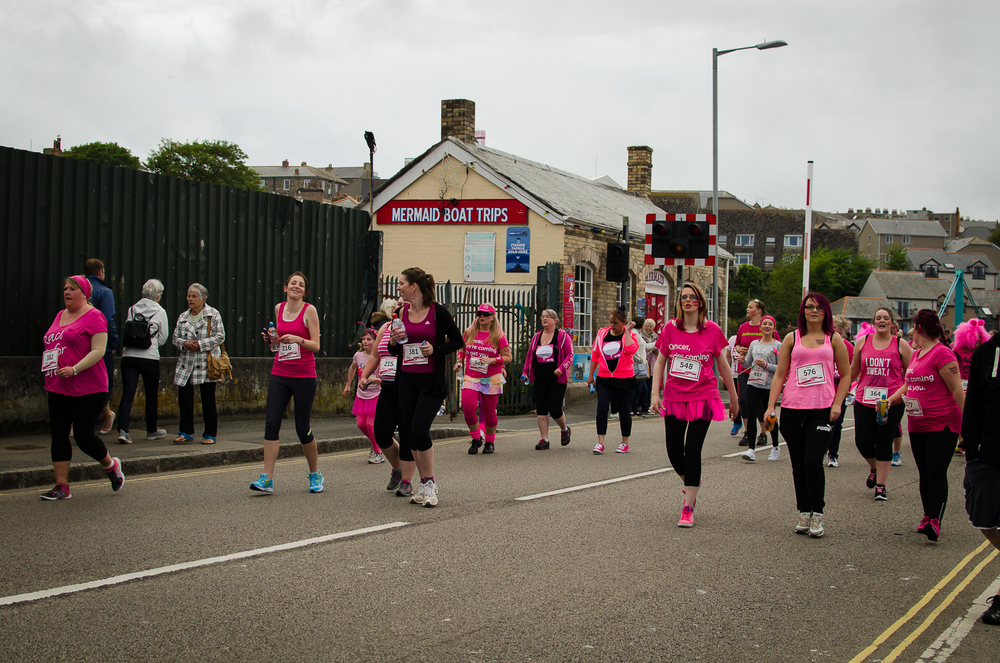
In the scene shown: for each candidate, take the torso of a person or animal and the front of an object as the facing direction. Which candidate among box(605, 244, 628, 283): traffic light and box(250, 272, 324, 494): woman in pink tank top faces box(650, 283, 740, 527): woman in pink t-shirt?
the traffic light

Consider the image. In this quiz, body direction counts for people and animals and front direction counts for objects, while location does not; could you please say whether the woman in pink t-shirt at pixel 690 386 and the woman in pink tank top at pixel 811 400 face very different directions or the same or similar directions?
same or similar directions

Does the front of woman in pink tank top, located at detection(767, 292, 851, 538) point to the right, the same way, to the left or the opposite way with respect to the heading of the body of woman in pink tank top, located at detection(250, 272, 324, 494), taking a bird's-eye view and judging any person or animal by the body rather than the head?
the same way

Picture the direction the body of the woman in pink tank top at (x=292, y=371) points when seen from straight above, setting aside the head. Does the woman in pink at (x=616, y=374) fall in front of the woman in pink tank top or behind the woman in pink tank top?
behind

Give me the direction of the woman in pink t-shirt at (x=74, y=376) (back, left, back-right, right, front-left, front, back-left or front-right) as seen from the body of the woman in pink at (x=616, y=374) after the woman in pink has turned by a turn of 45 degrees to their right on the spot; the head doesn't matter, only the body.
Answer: front

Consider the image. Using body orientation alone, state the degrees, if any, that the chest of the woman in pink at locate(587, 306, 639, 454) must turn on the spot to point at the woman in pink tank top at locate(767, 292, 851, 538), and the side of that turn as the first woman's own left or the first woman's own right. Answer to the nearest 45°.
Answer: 0° — they already face them

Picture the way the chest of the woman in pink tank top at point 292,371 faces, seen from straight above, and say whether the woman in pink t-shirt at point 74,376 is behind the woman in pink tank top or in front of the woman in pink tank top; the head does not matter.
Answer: in front

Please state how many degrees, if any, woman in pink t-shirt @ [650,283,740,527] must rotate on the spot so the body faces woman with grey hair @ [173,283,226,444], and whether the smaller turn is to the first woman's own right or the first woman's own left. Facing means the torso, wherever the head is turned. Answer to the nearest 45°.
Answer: approximately 135° to the first woman's own right

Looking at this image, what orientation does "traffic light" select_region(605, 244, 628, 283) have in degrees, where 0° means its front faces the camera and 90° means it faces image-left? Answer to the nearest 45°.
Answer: approximately 0°

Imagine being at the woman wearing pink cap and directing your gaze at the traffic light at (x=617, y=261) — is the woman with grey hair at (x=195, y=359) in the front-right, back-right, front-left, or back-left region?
back-left

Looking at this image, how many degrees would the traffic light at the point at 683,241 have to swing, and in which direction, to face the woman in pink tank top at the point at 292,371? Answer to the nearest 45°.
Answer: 0° — it already faces them

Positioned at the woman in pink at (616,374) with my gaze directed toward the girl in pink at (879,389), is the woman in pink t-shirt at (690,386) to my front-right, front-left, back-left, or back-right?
front-right

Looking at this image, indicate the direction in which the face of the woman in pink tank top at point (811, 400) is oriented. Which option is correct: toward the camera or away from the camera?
toward the camera

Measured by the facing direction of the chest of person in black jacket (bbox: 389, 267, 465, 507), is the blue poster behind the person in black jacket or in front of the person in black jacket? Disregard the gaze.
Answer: behind

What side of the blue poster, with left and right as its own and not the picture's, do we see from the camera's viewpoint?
front

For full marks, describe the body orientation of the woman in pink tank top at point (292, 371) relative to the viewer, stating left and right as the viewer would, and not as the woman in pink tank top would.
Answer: facing the viewer and to the left of the viewer
